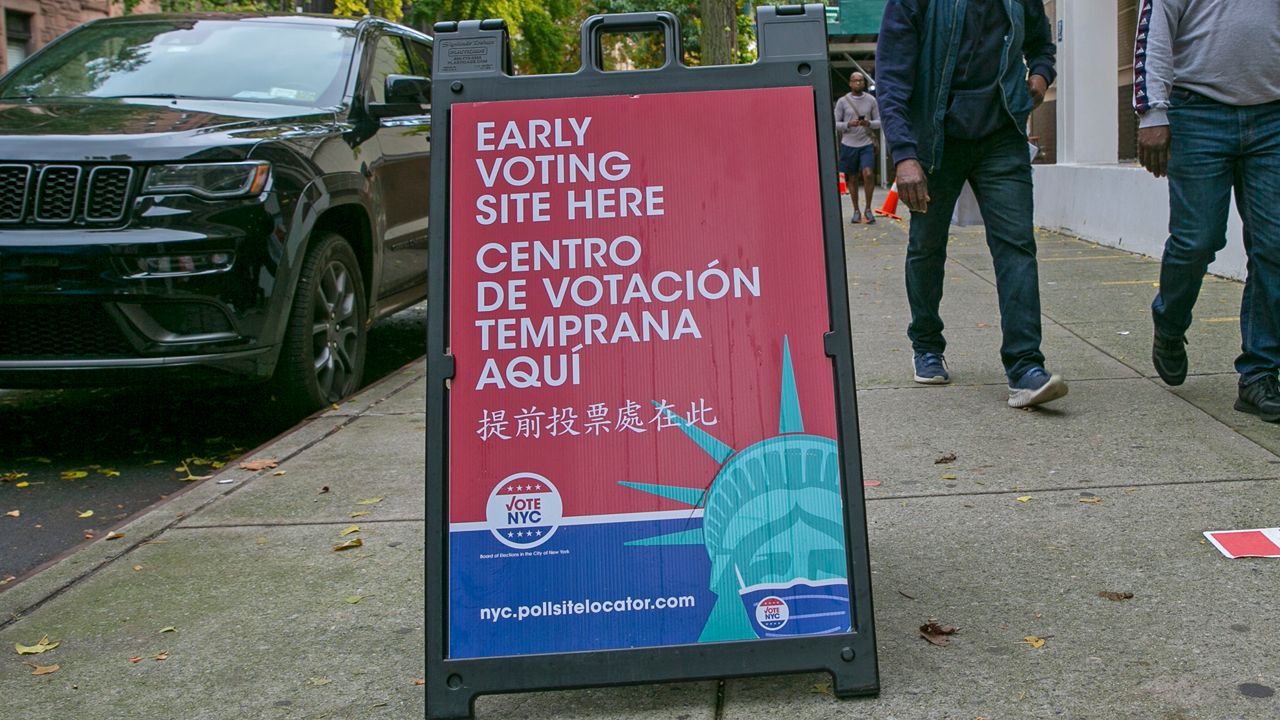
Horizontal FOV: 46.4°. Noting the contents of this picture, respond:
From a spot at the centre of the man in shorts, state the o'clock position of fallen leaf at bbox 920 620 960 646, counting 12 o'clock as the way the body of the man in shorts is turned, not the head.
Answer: The fallen leaf is roughly at 12 o'clock from the man in shorts.

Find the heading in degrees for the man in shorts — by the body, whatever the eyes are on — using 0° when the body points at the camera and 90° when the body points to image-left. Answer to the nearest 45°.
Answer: approximately 0°

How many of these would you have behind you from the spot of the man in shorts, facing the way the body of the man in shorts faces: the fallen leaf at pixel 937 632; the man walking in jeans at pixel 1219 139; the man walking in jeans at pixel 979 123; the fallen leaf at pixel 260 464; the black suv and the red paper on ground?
0

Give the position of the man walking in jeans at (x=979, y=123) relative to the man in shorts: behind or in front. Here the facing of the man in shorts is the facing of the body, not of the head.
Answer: in front

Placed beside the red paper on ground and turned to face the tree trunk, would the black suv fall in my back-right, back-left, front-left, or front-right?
front-left

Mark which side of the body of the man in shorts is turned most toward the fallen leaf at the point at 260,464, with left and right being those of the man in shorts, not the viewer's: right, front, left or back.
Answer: front

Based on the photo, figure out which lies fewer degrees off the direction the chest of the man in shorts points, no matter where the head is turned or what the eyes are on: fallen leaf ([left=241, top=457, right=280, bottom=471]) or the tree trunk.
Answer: the fallen leaf

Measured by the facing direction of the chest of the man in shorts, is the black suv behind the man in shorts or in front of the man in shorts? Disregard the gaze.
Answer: in front

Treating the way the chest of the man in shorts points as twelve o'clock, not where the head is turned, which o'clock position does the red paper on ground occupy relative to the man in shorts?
The red paper on ground is roughly at 12 o'clock from the man in shorts.

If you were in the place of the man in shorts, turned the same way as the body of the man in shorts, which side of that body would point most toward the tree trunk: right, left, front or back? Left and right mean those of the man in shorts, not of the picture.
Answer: right

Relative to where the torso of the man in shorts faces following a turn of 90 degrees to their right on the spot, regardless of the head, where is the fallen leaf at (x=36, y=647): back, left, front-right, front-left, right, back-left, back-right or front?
left

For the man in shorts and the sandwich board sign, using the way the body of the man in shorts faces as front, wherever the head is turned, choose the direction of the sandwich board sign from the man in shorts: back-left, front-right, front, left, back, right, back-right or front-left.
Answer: front

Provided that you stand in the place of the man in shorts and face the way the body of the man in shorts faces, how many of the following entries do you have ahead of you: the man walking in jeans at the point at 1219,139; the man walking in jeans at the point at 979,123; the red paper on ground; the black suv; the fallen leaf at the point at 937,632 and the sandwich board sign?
6

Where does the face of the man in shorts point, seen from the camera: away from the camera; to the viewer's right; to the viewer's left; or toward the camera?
toward the camera
